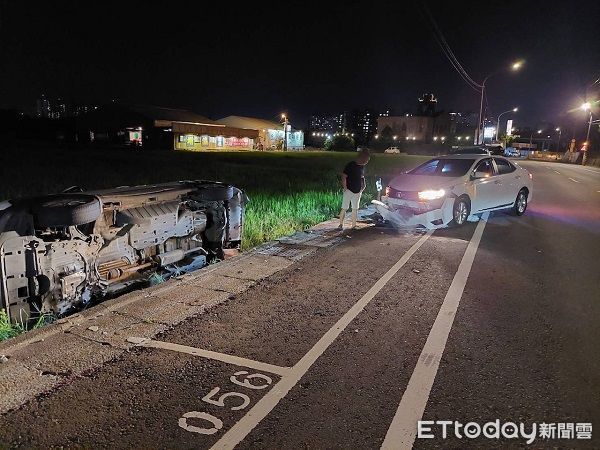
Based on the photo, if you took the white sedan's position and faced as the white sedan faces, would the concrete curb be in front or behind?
in front

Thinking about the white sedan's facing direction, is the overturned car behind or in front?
in front

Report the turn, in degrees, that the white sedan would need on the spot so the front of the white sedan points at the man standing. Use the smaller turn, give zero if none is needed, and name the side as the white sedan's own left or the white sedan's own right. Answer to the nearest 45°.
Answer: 0° — it already faces them

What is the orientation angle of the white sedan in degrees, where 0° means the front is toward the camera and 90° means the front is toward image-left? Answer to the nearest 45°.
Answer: approximately 45°
